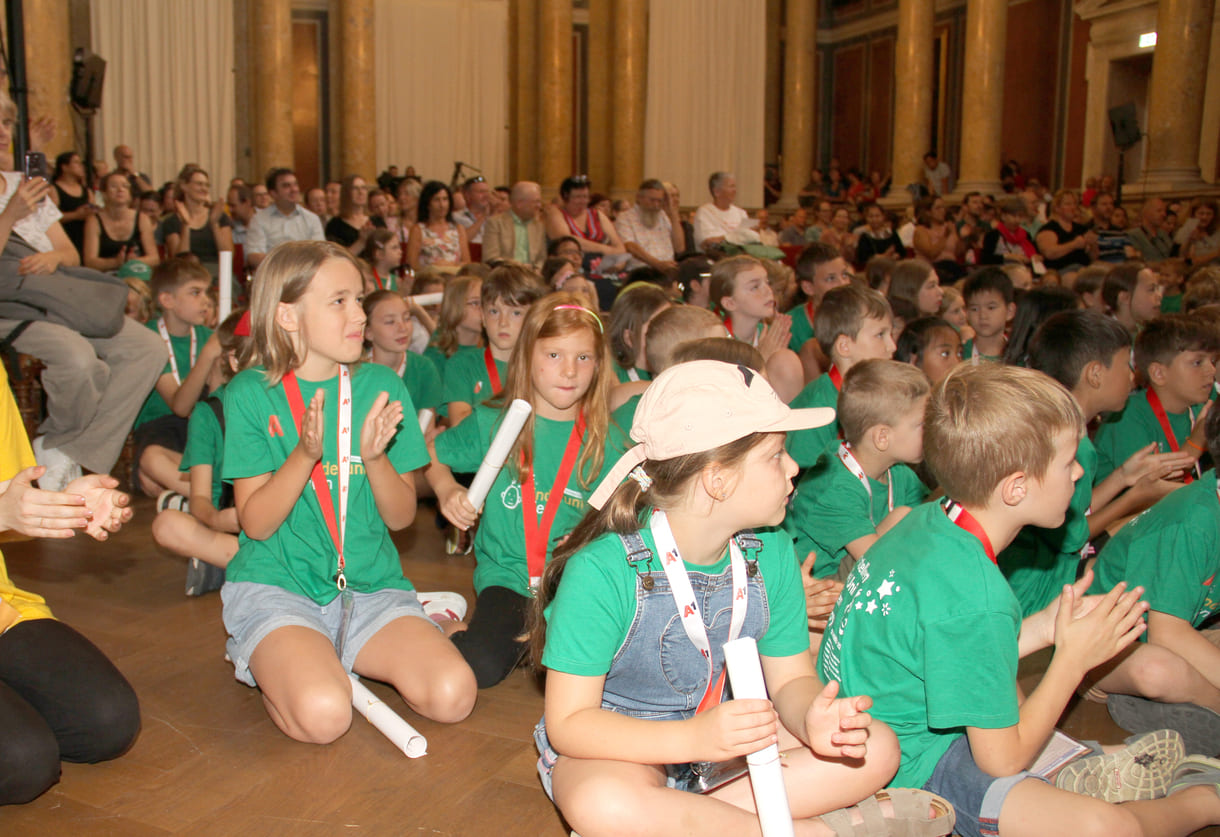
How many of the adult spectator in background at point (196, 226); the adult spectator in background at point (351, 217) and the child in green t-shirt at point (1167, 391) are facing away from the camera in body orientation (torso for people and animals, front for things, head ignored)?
0

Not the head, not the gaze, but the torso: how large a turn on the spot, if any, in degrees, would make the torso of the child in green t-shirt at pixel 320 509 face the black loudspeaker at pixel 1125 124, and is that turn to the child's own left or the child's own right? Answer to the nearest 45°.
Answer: approximately 90° to the child's own left

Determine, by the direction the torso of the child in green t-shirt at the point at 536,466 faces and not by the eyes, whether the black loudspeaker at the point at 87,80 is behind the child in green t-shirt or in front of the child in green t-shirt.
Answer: behind

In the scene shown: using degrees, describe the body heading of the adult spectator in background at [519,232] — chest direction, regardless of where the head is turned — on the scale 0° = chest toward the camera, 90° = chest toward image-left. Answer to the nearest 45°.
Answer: approximately 315°

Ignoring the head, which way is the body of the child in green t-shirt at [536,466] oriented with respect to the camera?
toward the camera

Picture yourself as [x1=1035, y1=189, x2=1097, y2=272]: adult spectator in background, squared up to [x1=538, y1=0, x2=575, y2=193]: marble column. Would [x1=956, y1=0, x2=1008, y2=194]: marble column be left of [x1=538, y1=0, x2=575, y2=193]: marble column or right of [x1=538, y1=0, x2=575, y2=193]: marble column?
right

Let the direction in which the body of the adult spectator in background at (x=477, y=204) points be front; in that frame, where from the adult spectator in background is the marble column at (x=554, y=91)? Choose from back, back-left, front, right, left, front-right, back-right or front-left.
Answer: back-left

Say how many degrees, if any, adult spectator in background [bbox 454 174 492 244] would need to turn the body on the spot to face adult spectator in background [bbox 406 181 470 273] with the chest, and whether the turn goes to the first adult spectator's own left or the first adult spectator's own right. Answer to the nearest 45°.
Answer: approximately 45° to the first adult spectator's own right

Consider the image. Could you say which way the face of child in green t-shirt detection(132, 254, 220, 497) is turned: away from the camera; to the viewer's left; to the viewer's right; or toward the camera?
to the viewer's right

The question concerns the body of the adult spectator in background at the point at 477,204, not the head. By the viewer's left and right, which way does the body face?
facing the viewer and to the right of the viewer

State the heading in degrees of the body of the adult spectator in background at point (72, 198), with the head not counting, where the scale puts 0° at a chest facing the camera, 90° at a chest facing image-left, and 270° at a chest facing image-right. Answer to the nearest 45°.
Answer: approximately 315°

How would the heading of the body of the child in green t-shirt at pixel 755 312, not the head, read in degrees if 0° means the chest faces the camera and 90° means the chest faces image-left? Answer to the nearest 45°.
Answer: approximately 315°
